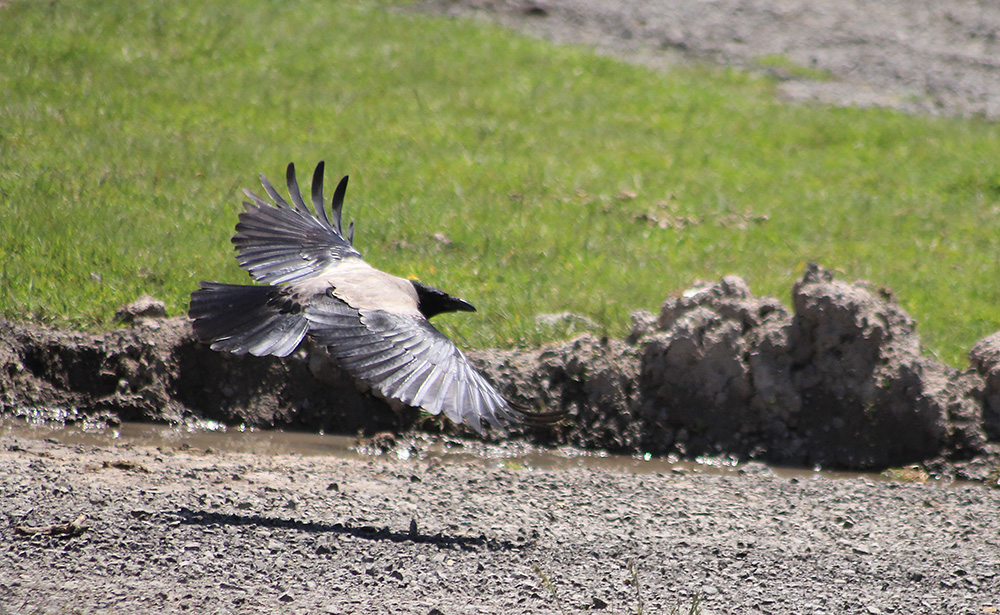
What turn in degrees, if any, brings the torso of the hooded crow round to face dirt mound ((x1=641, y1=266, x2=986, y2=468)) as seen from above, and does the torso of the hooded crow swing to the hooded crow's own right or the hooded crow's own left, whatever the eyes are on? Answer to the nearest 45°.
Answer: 0° — it already faces it

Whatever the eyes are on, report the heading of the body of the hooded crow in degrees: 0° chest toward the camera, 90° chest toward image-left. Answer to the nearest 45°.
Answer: approximately 270°
